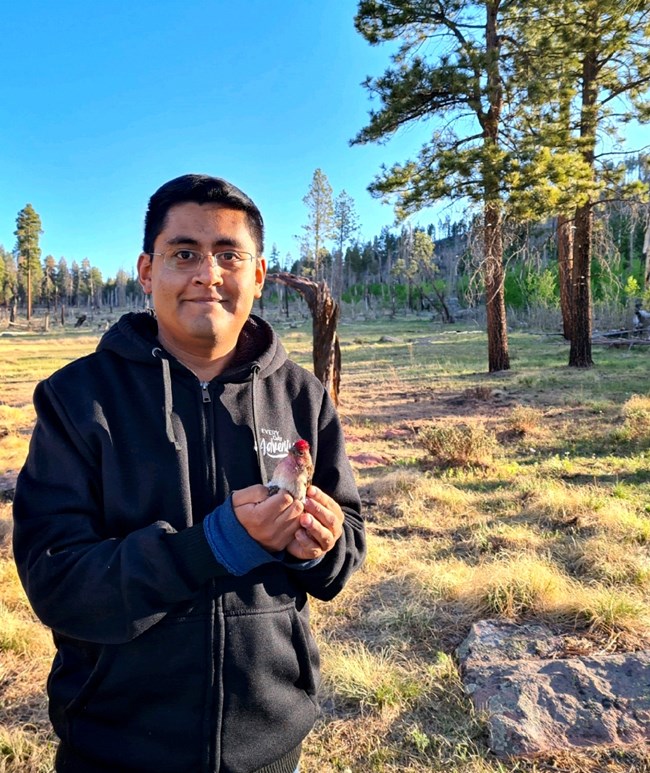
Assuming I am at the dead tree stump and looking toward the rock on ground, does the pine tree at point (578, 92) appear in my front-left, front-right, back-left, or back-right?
back-left

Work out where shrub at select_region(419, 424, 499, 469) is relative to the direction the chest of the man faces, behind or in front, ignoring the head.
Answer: behind

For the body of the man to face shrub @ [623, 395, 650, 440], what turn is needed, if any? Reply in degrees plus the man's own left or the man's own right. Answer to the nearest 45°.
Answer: approximately 135° to the man's own left

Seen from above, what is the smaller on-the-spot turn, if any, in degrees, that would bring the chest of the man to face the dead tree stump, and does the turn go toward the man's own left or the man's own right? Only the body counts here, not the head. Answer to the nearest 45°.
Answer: approximately 180°

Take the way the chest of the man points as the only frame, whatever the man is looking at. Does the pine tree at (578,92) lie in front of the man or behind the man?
behind

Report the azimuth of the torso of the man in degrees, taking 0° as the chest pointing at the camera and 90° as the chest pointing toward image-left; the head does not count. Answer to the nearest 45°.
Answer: approximately 0°
